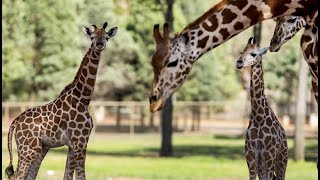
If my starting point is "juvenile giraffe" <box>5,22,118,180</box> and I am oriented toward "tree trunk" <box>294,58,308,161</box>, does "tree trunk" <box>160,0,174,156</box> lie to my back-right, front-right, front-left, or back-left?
front-left

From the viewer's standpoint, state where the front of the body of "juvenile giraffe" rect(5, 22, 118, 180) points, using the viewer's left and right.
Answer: facing to the right of the viewer

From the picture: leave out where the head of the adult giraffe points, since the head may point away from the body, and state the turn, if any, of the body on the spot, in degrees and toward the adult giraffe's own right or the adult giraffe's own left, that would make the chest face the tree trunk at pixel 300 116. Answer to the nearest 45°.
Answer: approximately 90° to the adult giraffe's own right

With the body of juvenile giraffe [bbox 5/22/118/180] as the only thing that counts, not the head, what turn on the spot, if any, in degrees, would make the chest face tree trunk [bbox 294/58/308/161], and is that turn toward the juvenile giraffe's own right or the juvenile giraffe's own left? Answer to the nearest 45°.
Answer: approximately 45° to the juvenile giraffe's own left

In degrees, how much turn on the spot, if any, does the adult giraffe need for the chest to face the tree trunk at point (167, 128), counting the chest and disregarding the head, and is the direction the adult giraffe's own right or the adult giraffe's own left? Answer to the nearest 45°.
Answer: approximately 90° to the adult giraffe's own right

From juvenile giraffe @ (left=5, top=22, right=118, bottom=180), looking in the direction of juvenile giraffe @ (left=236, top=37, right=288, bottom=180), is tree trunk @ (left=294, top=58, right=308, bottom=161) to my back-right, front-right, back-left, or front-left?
front-left

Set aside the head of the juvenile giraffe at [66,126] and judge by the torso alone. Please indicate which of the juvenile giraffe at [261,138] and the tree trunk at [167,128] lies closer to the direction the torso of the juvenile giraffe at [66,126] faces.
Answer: the juvenile giraffe

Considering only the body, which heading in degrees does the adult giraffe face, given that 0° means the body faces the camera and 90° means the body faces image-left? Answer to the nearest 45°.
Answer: approximately 90°

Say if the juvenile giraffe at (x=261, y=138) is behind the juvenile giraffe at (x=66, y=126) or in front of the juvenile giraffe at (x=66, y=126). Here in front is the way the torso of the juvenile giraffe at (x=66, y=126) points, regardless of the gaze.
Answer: in front
